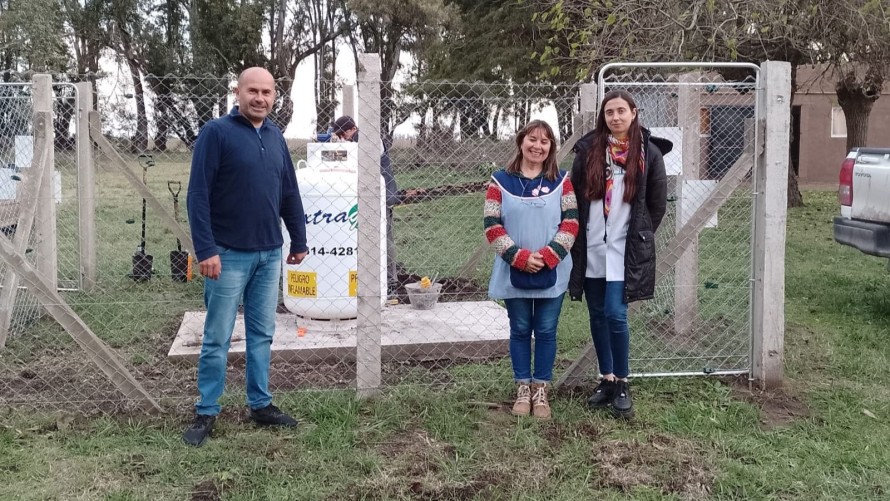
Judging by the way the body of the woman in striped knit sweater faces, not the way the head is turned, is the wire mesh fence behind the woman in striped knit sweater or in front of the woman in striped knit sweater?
behind

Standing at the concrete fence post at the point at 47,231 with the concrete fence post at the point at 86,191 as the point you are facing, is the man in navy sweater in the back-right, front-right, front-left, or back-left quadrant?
back-right

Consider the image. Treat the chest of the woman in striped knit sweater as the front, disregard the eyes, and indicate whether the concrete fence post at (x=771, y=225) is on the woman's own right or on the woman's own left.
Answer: on the woman's own left

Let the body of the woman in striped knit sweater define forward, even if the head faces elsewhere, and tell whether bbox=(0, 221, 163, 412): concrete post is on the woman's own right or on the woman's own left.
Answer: on the woman's own right

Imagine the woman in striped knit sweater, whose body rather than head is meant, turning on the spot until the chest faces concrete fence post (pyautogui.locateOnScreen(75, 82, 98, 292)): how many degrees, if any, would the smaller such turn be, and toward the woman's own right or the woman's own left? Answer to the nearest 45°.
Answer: approximately 135° to the woman's own right

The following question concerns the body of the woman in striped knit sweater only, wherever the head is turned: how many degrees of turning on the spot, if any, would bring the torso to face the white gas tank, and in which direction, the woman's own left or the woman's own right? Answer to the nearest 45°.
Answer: approximately 135° to the woman's own right

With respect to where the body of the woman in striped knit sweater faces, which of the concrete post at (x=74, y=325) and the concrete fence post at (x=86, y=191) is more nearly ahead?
the concrete post

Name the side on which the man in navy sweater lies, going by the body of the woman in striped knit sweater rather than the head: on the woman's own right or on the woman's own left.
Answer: on the woman's own right

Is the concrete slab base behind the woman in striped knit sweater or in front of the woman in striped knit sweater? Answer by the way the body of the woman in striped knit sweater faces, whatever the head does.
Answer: behind
